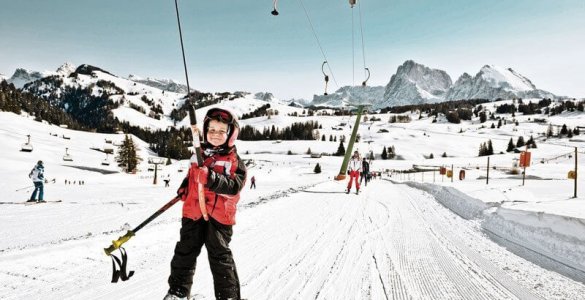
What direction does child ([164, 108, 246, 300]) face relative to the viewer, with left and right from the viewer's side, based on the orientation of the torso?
facing the viewer and to the left of the viewer
